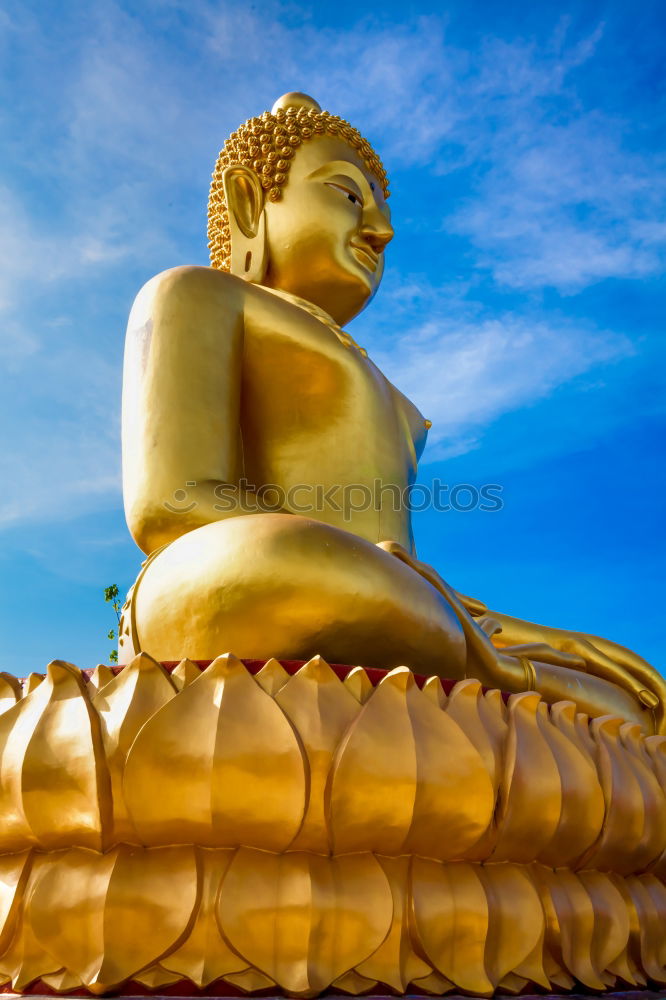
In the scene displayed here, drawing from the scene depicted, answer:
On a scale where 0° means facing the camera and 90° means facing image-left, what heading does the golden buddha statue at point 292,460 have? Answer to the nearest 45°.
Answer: approximately 315°
